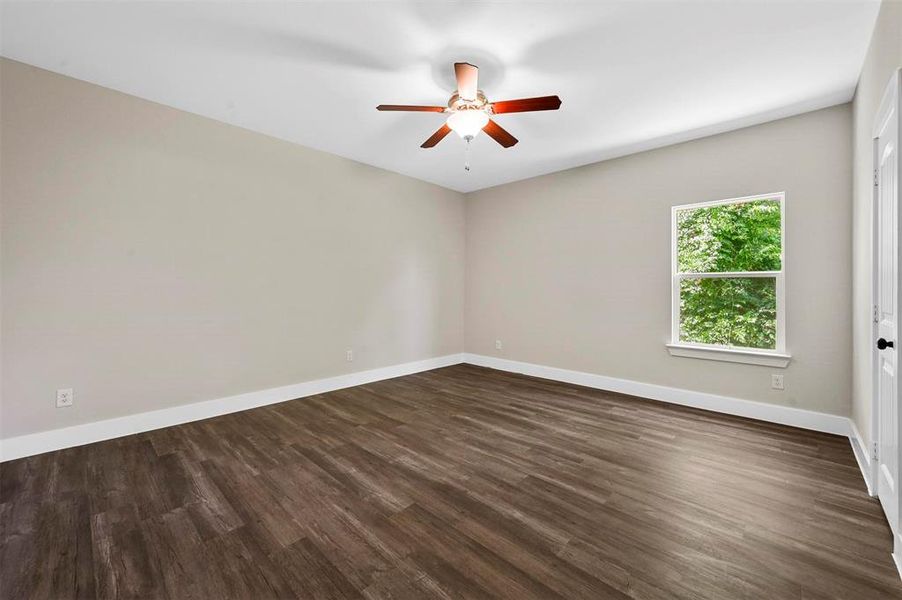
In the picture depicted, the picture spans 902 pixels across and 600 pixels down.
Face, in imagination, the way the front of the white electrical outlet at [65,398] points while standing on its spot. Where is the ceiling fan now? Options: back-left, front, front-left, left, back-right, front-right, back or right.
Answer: front-left

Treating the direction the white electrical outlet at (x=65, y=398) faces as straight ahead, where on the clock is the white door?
The white door is roughly at 11 o'clock from the white electrical outlet.

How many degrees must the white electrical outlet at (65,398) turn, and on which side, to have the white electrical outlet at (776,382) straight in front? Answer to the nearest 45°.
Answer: approximately 45° to its left

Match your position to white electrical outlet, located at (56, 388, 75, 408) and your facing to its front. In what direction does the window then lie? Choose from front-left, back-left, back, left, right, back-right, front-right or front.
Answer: front-left

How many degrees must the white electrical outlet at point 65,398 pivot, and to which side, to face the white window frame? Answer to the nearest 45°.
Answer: approximately 45° to its left

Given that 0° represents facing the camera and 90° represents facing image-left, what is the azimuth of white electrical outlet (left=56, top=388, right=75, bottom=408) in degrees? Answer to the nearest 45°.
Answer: approximately 0°
